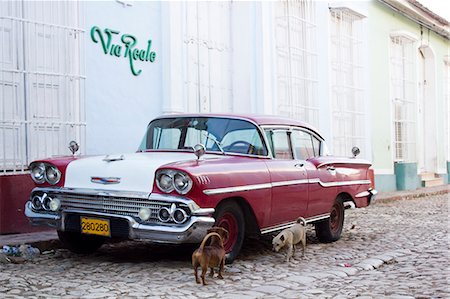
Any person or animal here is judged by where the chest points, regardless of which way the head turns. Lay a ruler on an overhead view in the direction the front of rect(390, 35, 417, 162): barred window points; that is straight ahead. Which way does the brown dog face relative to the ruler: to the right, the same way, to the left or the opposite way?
to the left

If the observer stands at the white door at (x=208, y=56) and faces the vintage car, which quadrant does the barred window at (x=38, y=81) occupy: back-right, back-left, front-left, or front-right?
front-right

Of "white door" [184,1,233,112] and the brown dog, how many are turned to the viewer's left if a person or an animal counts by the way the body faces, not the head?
0

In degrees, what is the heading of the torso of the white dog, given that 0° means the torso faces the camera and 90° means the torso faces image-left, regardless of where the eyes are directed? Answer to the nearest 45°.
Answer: approximately 45°

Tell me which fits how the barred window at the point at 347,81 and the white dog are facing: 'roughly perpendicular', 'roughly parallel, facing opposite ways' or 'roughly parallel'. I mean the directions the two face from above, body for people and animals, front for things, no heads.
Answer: roughly perpendicular

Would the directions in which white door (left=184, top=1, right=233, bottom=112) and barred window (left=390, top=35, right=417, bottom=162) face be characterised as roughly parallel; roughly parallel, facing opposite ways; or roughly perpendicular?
roughly parallel

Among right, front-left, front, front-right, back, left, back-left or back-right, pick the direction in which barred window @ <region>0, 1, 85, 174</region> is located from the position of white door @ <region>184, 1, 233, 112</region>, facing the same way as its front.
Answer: right

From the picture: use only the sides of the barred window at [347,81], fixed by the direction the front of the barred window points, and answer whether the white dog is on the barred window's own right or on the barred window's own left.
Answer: on the barred window's own right

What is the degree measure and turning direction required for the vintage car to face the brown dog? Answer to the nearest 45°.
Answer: approximately 45° to its left

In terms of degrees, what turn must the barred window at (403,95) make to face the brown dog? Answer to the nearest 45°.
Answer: approximately 45° to its right

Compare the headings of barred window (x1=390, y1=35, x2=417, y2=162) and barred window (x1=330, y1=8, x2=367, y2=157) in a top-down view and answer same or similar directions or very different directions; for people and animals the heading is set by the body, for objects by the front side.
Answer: same or similar directions

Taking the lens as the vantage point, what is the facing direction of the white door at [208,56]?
facing the viewer and to the right of the viewer
